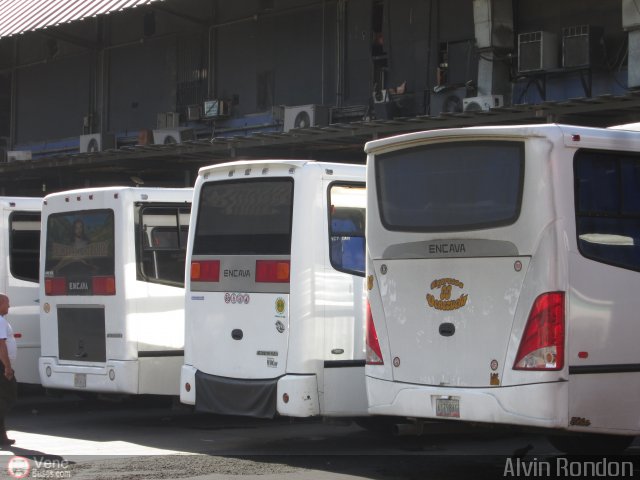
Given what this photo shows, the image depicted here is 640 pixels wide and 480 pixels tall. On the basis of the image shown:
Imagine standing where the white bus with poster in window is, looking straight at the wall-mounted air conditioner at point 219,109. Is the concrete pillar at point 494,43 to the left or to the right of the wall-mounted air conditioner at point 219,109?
right

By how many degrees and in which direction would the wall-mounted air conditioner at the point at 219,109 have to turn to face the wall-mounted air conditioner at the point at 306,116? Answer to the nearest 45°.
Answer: approximately 90° to its left

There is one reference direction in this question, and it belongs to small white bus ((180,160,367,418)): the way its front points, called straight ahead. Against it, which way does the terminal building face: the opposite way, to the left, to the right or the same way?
the opposite way

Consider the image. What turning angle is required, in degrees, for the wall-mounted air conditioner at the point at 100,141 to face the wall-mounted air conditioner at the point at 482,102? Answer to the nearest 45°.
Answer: approximately 90° to its left

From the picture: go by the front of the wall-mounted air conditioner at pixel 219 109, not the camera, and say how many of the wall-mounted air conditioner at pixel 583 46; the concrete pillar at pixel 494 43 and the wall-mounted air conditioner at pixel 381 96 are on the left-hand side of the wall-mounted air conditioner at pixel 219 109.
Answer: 3

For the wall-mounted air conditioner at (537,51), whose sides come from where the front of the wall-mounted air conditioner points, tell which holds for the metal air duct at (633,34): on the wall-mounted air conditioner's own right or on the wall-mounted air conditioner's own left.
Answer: on the wall-mounted air conditioner's own left

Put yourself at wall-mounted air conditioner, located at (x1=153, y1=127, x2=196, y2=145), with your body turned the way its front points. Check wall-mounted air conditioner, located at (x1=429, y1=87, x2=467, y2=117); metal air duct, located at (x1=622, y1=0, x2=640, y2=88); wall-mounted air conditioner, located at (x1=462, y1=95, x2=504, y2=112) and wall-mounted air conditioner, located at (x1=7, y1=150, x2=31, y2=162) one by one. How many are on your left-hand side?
3

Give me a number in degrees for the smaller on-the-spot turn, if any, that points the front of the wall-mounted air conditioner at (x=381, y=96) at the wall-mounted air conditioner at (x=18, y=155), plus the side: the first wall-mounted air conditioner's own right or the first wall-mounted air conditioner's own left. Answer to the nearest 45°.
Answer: approximately 90° to the first wall-mounted air conditioner's own right

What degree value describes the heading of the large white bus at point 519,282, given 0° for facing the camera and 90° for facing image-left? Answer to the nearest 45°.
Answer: approximately 225°
